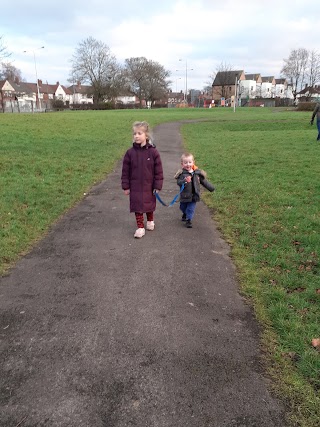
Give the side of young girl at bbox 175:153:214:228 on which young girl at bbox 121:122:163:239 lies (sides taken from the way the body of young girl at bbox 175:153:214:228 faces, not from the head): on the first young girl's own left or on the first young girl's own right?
on the first young girl's own right

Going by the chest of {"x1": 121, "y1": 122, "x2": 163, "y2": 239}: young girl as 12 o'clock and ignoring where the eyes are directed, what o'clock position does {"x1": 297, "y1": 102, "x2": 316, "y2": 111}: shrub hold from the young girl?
The shrub is roughly at 7 o'clock from the young girl.

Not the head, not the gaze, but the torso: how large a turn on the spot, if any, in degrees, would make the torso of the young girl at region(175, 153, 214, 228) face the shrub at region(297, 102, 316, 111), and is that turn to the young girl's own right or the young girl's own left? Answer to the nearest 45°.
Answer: approximately 180°

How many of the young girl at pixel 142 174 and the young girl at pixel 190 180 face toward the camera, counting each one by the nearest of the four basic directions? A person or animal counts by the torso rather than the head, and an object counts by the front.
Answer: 2

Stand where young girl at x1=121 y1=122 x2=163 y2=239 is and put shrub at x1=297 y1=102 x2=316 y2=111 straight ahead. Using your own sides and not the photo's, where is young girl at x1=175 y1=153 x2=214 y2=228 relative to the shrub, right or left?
right

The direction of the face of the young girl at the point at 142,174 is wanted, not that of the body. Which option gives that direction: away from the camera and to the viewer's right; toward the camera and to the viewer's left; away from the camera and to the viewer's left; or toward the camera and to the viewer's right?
toward the camera and to the viewer's left

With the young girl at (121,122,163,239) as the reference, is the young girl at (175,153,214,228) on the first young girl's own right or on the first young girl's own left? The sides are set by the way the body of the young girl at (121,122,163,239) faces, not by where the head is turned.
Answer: on the first young girl's own left

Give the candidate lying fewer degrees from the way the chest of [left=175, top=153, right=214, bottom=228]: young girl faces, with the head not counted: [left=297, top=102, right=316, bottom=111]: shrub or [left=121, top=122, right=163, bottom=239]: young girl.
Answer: the young girl

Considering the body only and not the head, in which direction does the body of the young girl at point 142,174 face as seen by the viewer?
toward the camera
